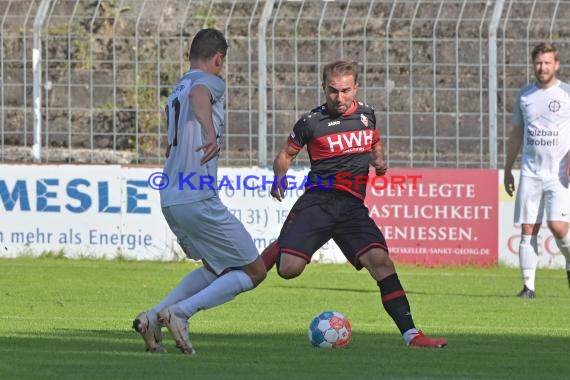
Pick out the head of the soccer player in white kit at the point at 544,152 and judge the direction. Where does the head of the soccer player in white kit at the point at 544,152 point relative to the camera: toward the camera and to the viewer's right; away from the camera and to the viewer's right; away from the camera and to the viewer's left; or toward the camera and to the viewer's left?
toward the camera and to the viewer's left

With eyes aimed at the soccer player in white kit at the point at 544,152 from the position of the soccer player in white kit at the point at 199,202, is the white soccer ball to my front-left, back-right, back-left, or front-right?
front-right

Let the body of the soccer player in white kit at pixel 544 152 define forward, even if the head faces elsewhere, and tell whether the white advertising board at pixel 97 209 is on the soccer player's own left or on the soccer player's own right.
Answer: on the soccer player's own right

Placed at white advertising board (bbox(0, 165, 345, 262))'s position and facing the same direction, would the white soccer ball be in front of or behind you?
in front

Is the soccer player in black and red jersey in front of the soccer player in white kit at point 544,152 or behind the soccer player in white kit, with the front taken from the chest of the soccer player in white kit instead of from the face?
in front

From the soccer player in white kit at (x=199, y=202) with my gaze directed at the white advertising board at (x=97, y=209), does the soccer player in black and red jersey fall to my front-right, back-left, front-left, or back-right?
front-right

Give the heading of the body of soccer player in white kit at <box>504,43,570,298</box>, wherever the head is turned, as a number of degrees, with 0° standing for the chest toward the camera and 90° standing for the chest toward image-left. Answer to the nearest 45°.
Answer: approximately 0°

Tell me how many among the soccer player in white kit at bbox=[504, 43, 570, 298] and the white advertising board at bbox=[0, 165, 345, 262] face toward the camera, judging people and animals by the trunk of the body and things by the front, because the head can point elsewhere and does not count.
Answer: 2

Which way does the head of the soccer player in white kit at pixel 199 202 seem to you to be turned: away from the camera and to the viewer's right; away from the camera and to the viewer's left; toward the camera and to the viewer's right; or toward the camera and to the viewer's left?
away from the camera and to the viewer's right

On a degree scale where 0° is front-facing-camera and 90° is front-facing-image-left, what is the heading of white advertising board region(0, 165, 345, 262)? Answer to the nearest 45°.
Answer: approximately 0°

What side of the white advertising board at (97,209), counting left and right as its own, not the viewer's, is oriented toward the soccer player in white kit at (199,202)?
front

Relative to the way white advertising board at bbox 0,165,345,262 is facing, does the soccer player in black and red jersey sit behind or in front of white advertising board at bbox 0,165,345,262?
in front
